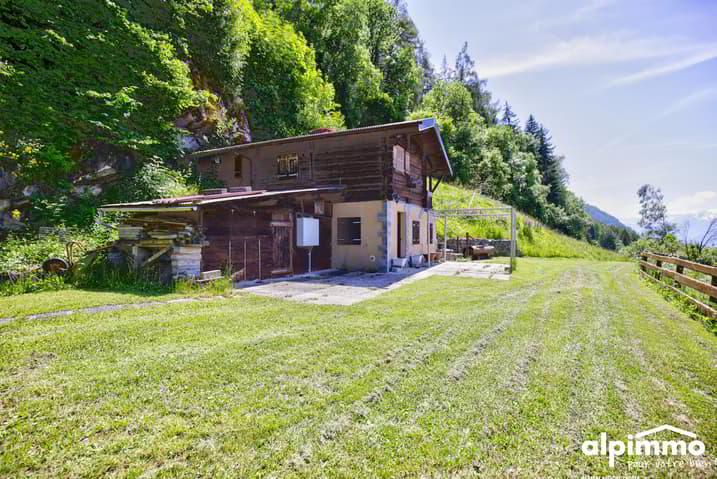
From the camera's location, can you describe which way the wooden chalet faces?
facing the viewer and to the right of the viewer

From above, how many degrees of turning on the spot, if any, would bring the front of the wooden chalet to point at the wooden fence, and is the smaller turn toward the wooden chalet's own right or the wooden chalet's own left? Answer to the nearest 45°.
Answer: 0° — it already faces it
